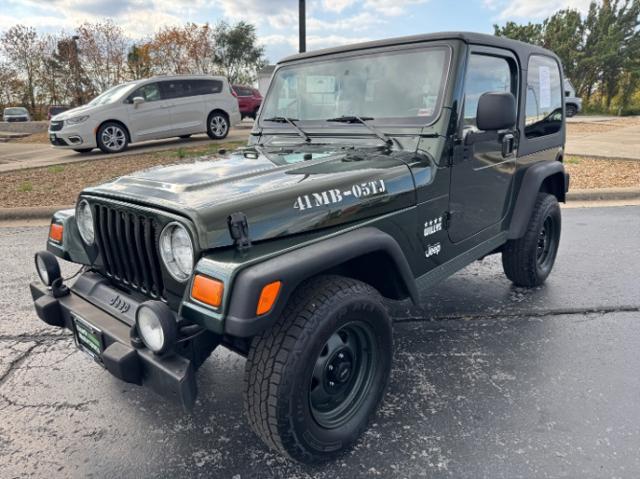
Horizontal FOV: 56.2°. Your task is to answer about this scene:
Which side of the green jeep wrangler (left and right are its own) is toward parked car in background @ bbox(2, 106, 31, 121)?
right

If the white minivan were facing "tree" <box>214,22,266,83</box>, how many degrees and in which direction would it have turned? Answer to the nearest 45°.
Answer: approximately 135° to its right

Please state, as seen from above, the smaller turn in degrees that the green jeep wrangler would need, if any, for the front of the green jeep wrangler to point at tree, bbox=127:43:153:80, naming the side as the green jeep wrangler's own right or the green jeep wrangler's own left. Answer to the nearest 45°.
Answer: approximately 135° to the green jeep wrangler's own right

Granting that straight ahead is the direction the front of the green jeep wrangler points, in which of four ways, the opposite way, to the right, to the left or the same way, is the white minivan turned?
the same way

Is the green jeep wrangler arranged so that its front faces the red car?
no

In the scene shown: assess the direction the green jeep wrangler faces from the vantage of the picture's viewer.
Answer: facing the viewer and to the left of the viewer

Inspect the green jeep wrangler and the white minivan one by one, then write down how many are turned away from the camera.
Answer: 0

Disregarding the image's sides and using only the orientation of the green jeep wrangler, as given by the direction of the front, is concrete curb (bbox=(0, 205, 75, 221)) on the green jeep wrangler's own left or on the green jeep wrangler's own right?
on the green jeep wrangler's own right

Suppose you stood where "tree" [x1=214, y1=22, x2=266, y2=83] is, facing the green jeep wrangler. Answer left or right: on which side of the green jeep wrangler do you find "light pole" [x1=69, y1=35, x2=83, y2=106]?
right

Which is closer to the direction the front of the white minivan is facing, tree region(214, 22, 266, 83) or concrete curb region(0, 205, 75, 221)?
the concrete curb

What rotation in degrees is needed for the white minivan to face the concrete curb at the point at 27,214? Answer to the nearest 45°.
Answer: approximately 45° to its left

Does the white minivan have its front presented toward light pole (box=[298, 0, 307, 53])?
no

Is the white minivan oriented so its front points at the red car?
no

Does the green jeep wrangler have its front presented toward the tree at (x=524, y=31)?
no
